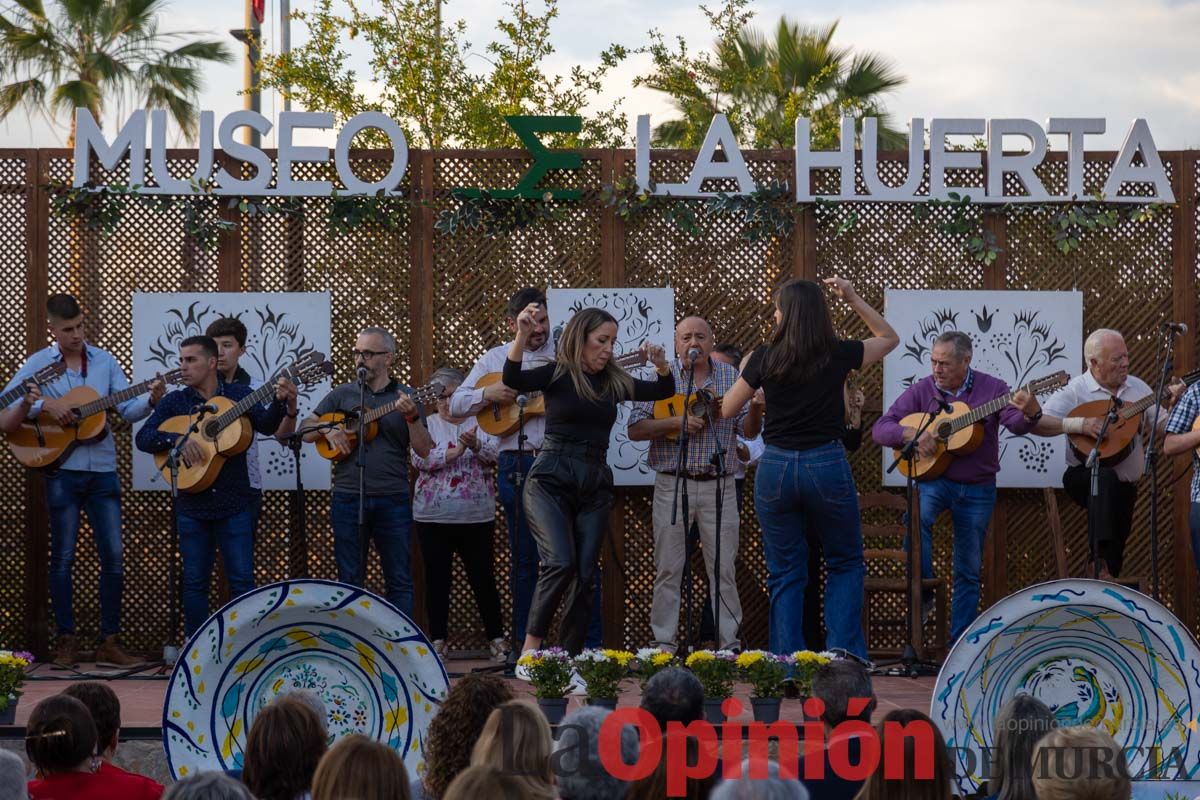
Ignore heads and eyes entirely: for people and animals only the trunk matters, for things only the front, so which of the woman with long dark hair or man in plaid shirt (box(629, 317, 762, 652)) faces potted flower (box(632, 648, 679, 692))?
the man in plaid shirt

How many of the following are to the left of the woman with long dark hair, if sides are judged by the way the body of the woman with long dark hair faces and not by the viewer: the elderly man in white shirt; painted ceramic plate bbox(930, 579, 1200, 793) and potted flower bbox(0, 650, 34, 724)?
1

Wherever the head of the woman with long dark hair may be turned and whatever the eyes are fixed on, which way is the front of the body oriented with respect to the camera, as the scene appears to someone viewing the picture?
away from the camera

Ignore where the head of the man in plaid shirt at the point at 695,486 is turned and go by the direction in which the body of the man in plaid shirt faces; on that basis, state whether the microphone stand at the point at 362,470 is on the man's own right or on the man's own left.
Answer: on the man's own right

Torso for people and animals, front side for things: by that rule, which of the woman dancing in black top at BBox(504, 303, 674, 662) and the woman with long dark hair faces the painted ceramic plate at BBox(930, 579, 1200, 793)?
the woman dancing in black top

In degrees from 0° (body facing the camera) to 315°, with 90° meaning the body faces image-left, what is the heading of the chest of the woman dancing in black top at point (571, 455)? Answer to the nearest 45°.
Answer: approximately 315°

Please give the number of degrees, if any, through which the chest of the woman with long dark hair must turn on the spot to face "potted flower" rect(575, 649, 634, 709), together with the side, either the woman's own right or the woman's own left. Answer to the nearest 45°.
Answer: approximately 135° to the woman's own left

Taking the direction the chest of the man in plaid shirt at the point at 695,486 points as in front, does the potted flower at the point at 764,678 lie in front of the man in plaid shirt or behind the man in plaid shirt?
in front

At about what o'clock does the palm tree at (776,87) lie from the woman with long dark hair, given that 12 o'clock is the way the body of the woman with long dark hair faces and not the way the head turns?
The palm tree is roughly at 12 o'clock from the woman with long dark hair.

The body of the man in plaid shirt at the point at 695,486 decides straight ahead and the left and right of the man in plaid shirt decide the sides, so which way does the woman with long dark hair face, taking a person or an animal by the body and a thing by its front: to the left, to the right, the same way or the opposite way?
the opposite way

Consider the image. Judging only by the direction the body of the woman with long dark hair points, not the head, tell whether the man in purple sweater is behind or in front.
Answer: in front

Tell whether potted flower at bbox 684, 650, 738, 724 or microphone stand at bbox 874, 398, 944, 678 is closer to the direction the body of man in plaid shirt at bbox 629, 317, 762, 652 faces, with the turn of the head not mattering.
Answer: the potted flower

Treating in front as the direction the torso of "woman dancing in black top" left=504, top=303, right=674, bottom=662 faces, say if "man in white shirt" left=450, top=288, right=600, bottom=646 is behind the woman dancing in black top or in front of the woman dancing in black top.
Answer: behind

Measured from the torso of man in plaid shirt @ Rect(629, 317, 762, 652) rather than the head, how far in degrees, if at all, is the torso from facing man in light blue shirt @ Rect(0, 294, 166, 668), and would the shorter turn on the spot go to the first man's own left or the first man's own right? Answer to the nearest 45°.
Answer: approximately 90° to the first man's own right

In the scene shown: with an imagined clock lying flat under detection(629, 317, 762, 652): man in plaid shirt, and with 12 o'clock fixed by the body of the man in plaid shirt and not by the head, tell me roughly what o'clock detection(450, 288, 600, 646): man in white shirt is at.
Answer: The man in white shirt is roughly at 3 o'clock from the man in plaid shirt.

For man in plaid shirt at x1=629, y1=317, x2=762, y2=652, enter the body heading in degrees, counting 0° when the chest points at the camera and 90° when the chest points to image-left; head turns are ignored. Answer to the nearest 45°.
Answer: approximately 0°

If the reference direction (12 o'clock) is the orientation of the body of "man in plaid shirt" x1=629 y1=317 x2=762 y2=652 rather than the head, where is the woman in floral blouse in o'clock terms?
The woman in floral blouse is roughly at 3 o'clock from the man in plaid shirt.
